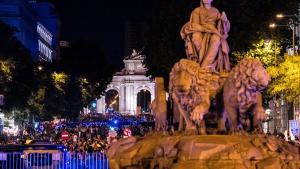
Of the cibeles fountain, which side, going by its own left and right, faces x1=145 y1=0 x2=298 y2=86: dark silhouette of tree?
back

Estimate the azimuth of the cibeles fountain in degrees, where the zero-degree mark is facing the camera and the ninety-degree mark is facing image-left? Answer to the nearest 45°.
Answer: approximately 0°
